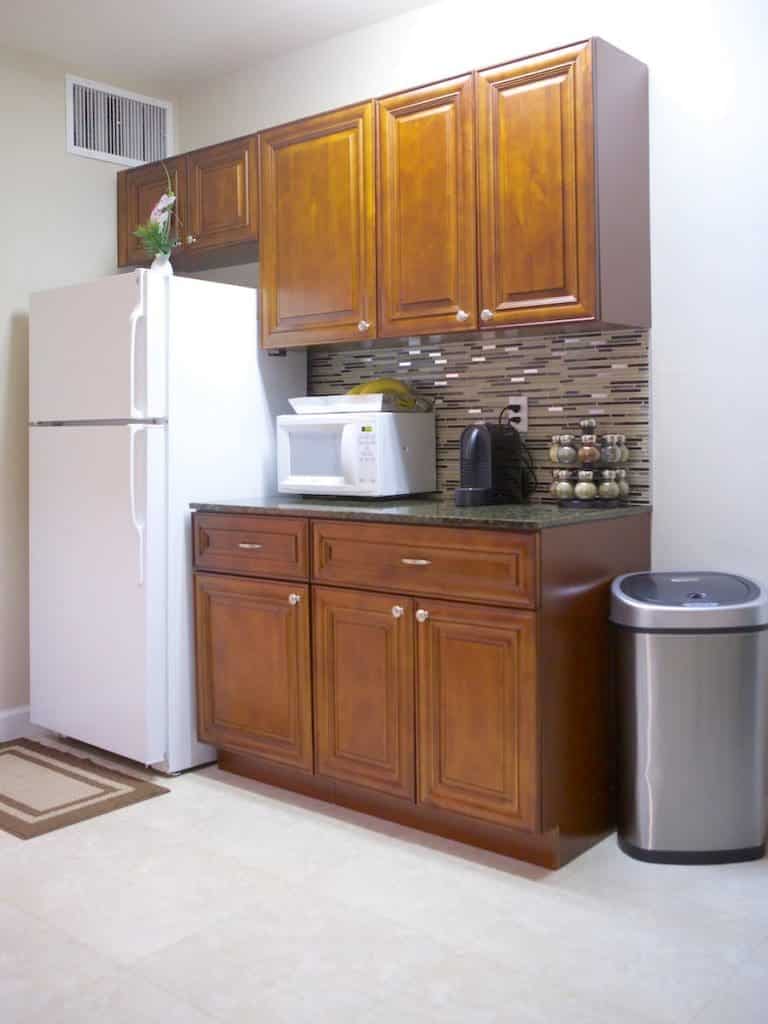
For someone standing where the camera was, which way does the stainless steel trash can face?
facing the viewer

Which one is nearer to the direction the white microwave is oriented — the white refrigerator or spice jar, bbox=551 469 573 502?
the white refrigerator

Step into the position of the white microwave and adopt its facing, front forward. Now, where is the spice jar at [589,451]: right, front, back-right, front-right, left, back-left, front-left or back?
left

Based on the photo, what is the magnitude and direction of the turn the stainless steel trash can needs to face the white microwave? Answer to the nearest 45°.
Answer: approximately 135° to its right

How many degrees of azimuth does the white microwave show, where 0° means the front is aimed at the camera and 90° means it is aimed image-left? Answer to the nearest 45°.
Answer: approximately 45°

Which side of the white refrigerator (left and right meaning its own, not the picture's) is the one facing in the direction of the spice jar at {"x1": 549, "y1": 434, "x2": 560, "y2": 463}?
left

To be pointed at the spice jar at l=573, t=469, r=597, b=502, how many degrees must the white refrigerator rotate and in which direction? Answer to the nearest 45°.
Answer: approximately 90° to its left

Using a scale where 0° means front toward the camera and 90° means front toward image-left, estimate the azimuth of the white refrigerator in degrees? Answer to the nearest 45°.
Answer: approximately 45°

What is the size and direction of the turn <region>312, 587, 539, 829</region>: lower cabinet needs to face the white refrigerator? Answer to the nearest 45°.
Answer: approximately 90° to its right

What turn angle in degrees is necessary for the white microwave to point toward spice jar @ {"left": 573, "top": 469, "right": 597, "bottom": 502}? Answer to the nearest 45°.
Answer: approximately 90° to its left

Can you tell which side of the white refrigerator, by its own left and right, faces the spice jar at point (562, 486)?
left
